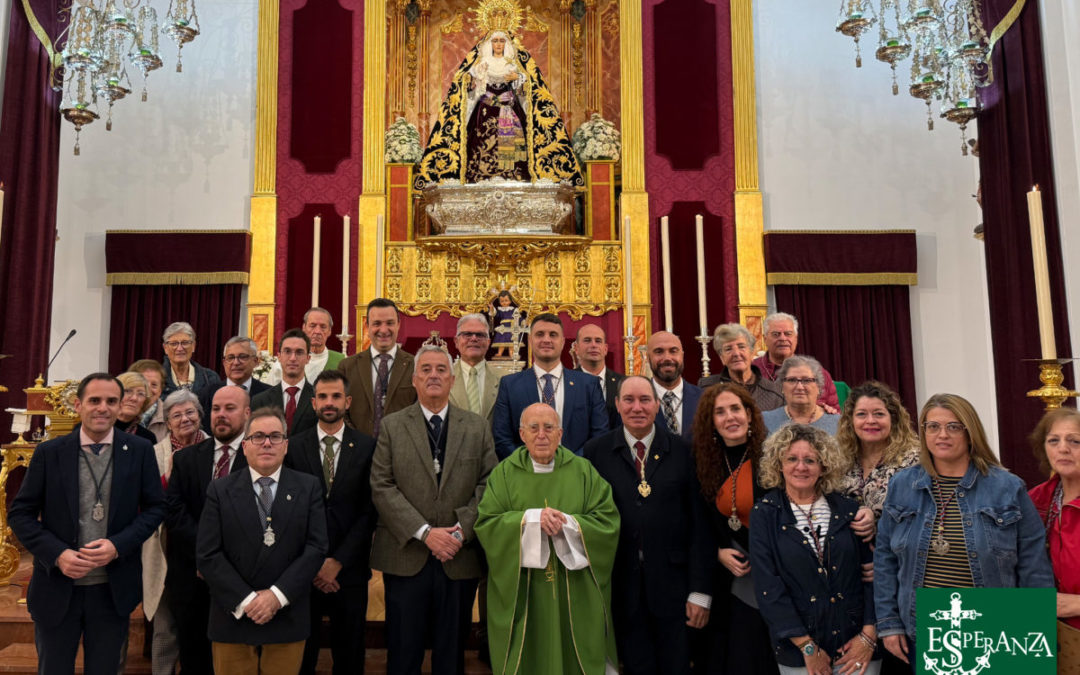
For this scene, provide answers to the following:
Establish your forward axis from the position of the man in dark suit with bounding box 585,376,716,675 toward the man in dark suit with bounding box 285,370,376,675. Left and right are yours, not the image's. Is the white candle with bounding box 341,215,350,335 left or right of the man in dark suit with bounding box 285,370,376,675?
right

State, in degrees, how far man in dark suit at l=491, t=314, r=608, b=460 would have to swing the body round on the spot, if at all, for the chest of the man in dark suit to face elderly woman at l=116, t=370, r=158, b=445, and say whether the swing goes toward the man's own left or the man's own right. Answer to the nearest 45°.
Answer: approximately 90° to the man's own right

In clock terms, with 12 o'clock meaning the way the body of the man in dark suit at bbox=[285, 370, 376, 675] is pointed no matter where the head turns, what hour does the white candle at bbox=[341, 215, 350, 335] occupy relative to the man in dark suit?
The white candle is roughly at 6 o'clock from the man in dark suit.

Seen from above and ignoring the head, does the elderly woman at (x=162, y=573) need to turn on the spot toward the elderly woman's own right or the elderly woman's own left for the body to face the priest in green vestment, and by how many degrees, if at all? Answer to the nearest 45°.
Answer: approximately 45° to the elderly woman's own left

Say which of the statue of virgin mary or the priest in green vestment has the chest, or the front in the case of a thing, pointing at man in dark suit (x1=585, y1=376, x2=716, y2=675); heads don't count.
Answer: the statue of virgin mary

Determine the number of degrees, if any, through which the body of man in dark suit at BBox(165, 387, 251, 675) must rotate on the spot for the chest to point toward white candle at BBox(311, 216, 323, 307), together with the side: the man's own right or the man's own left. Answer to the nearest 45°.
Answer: approximately 135° to the man's own left

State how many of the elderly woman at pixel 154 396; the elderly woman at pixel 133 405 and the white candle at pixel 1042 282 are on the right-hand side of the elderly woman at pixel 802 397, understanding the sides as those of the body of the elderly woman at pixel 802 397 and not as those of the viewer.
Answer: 2

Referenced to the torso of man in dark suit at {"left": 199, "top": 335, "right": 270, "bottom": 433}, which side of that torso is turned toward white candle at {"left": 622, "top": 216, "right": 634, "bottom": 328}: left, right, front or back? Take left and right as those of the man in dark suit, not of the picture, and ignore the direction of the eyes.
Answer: left

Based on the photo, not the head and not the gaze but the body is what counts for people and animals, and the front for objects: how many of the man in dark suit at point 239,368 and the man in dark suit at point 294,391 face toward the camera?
2

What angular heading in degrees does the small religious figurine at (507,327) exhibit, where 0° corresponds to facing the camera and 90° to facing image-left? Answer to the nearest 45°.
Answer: approximately 0°
